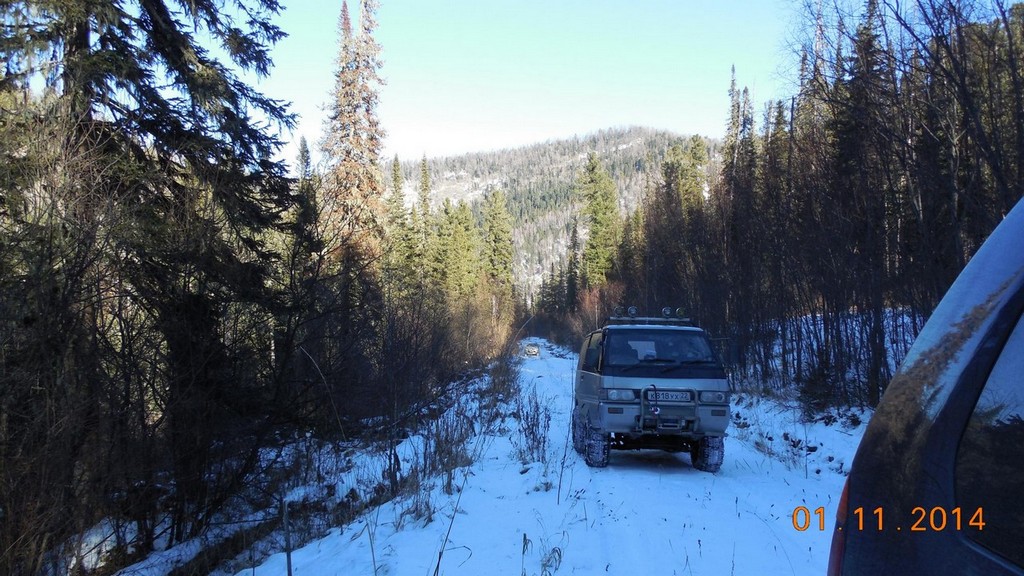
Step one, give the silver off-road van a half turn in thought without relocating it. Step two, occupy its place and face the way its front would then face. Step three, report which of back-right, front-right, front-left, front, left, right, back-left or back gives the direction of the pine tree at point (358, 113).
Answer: front-left

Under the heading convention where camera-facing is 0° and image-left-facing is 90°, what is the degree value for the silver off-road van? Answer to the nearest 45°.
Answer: approximately 0°

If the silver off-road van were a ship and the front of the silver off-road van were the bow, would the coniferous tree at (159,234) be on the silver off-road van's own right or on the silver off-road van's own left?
on the silver off-road van's own right
